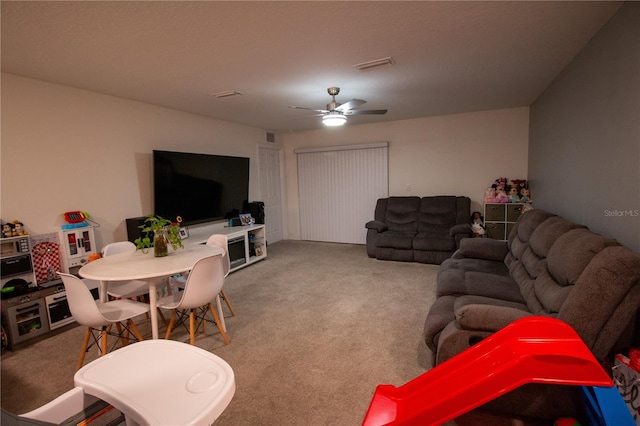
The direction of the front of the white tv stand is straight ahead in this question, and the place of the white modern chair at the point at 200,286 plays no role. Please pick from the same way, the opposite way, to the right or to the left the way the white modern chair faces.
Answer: the opposite way

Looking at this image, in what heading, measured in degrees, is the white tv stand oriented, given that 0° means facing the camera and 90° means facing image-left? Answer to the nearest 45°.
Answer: approximately 315°

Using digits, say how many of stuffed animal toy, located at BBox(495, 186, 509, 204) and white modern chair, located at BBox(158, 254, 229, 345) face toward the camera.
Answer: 1

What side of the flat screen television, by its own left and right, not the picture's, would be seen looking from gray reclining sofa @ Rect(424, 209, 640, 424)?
front

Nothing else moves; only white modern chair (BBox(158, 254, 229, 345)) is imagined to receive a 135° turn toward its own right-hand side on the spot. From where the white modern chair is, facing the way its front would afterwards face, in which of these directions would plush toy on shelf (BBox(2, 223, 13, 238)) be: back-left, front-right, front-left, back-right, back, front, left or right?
back-left

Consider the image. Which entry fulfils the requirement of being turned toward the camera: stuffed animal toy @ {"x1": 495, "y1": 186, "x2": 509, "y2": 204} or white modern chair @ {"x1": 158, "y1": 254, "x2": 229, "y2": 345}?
the stuffed animal toy

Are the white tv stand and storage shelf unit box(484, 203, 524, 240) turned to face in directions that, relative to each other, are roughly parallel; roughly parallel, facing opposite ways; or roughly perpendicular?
roughly perpendicular

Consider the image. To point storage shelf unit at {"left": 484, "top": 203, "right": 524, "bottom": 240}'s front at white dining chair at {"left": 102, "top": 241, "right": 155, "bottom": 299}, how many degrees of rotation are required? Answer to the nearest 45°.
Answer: approximately 45° to its right

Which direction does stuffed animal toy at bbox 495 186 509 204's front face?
toward the camera

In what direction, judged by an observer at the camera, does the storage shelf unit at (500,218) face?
facing the viewer

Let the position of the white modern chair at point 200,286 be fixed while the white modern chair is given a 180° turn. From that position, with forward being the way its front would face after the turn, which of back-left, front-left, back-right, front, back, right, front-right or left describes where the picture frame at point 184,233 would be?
back-left

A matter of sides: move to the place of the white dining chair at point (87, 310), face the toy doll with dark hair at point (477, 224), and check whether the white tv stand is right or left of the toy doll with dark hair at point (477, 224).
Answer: left

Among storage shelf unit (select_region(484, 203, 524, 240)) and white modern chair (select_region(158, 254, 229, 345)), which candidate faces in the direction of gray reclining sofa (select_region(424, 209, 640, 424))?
the storage shelf unit

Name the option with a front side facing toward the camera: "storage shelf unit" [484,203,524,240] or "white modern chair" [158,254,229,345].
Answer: the storage shelf unit

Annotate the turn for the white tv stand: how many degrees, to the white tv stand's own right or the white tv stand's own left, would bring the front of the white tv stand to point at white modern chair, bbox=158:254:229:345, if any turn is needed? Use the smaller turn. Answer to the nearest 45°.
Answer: approximately 45° to the white tv stand's own right

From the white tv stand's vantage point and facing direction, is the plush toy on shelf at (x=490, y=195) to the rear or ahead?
ahead

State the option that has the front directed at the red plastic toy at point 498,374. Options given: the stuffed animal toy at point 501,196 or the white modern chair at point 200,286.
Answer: the stuffed animal toy
